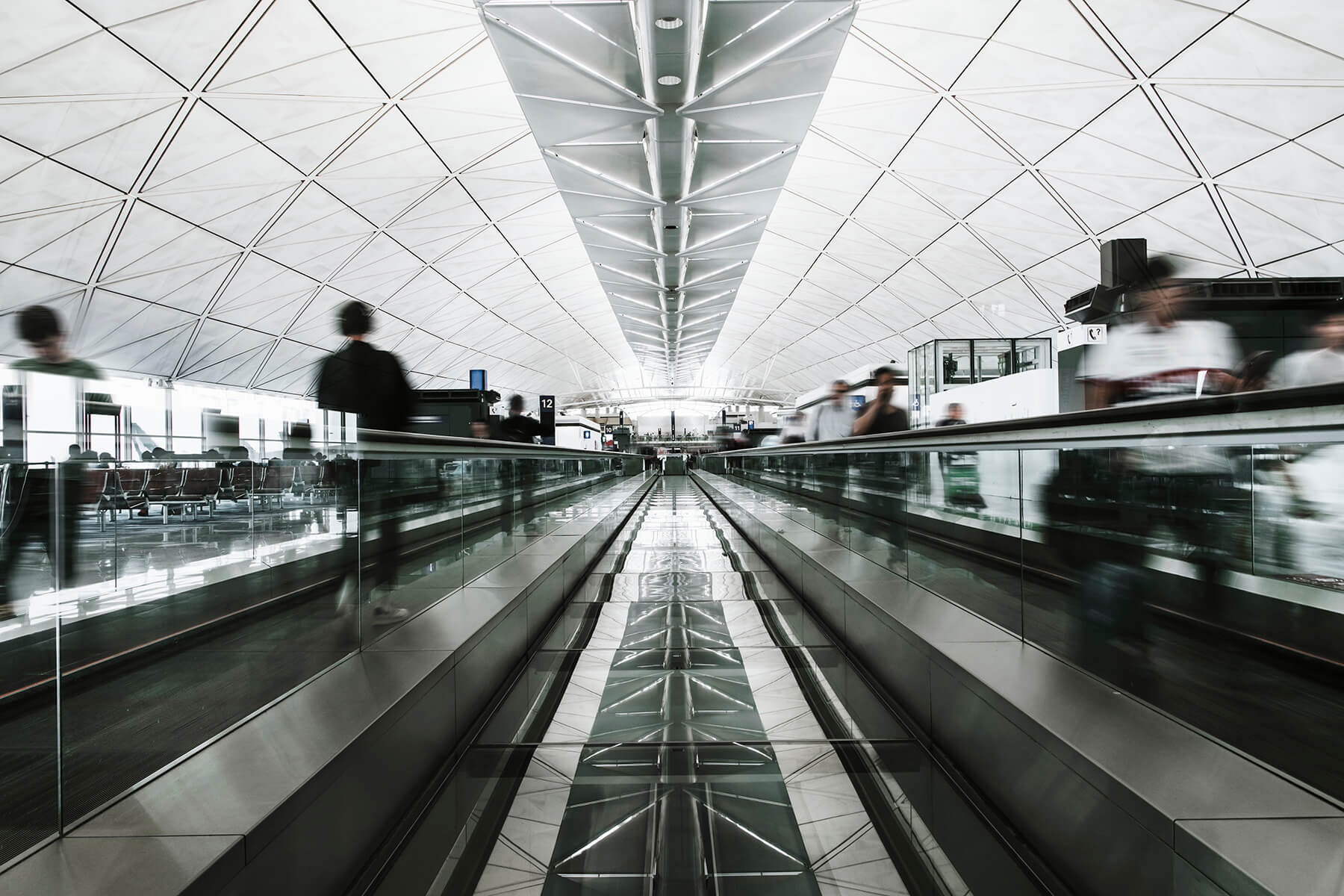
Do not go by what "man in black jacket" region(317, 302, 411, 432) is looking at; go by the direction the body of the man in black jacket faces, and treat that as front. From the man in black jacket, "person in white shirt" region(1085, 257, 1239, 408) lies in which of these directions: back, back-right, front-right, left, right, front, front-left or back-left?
back-right

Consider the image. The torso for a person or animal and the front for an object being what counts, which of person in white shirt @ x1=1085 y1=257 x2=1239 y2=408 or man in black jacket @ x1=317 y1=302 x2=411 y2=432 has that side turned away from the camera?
the man in black jacket

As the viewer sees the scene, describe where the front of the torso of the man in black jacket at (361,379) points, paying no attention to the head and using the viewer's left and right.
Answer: facing away from the viewer

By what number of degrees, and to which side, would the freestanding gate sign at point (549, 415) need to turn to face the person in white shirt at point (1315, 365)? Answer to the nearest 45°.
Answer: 0° — it already faces them

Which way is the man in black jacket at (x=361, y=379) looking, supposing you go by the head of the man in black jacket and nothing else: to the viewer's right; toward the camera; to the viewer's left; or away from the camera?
away from the camera

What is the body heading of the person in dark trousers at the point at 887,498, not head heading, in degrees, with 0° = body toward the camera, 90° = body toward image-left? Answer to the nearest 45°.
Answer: approximately 0°

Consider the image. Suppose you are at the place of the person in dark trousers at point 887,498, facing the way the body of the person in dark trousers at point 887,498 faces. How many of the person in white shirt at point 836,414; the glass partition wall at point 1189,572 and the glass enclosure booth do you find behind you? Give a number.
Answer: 2

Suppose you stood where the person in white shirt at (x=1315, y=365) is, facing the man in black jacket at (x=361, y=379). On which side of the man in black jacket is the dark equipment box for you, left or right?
right

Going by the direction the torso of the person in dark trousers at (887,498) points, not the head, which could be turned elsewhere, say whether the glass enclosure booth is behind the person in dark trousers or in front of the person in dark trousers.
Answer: behind
